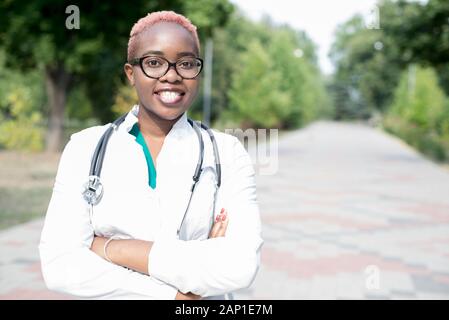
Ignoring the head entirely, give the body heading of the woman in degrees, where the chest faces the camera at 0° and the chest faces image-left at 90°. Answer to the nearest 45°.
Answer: approximately 0°

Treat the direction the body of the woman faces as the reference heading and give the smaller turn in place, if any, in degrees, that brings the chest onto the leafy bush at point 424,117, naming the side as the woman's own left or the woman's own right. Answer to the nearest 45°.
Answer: approximately 135° to the woman's own left

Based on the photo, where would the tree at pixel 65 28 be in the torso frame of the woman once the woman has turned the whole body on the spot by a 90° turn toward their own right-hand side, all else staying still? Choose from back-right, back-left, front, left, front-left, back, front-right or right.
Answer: right
